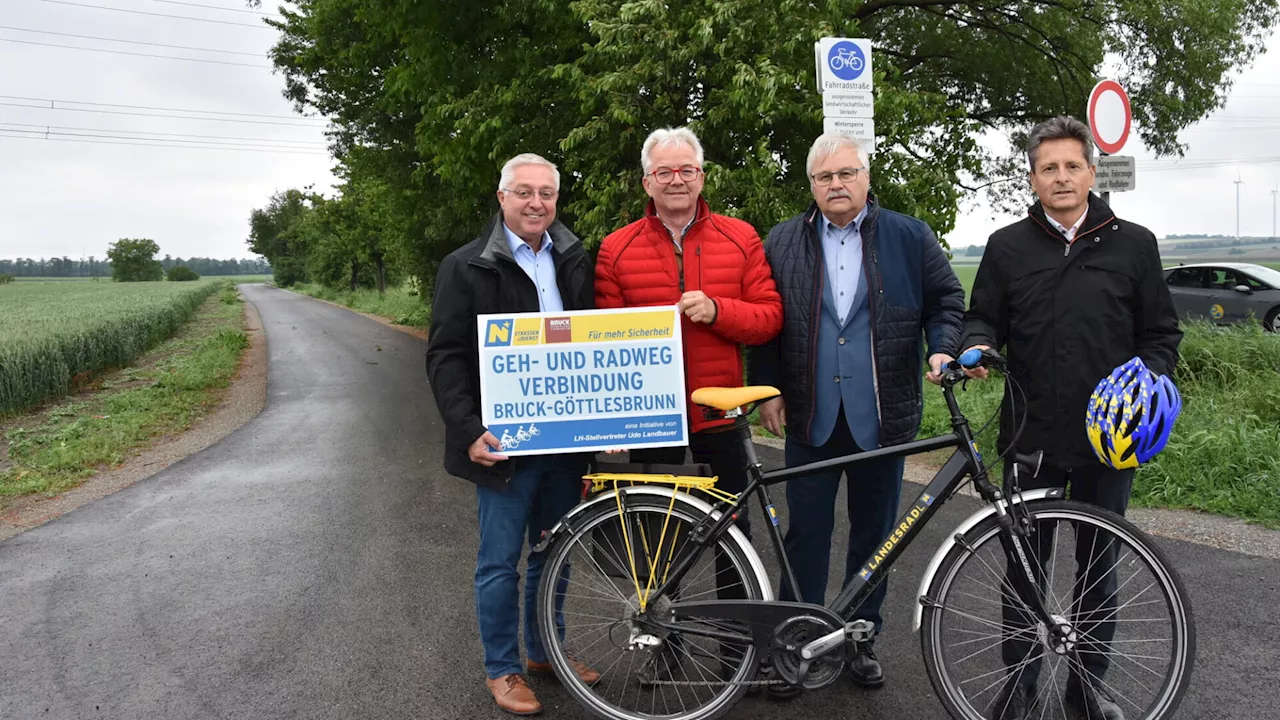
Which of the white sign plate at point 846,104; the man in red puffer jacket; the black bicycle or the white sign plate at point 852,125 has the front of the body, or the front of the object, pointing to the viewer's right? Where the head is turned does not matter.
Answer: the black bicycle

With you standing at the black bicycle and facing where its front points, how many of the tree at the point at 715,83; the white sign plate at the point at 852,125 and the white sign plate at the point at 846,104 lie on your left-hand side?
3

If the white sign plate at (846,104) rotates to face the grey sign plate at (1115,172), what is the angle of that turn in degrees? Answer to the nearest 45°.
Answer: approximately 90° to its left

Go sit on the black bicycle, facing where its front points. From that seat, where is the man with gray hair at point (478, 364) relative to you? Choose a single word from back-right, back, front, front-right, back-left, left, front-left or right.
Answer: back

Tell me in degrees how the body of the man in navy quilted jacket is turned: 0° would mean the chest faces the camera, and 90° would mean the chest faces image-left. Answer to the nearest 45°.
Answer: approximately 0°

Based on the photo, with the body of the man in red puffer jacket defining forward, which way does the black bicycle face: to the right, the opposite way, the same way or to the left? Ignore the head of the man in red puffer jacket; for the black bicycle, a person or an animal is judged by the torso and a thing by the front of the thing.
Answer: to the left

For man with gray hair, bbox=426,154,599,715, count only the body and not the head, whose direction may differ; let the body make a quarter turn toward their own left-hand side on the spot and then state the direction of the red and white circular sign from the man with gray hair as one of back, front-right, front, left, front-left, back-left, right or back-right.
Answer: front

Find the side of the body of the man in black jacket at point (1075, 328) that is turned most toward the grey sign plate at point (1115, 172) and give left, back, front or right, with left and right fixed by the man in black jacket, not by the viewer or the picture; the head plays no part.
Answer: back

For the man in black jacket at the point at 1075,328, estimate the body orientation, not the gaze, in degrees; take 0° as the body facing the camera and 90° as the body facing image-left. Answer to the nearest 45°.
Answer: approximately 0°

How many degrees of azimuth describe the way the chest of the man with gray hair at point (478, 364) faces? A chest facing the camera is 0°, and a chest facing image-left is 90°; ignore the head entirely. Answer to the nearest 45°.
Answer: approximately 315°

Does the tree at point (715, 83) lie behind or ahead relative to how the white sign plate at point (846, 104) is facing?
behind
